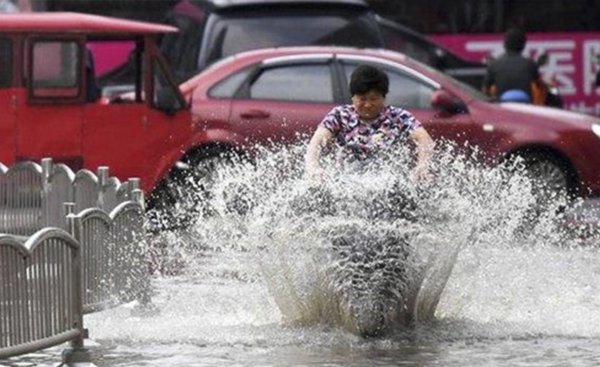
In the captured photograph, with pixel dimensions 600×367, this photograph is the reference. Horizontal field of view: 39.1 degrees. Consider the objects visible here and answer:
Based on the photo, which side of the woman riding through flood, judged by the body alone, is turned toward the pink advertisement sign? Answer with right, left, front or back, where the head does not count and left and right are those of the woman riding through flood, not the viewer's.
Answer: back

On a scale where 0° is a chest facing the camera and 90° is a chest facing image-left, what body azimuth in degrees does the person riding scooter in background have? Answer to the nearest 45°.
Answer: approximately 180°

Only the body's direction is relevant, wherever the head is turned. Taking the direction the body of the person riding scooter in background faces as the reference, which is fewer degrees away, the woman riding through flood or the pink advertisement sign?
the pink advertisement sign

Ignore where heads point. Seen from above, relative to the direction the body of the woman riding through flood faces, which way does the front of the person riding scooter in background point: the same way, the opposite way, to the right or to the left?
the opposite way

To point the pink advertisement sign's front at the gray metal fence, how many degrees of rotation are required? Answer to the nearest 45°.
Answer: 0° — it already faces it

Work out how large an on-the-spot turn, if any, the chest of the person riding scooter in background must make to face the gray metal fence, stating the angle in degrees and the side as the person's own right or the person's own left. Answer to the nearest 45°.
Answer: approximately 180°

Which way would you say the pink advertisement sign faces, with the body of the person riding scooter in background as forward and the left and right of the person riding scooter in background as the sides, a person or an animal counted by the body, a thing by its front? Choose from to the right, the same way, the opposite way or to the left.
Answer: the opposite way

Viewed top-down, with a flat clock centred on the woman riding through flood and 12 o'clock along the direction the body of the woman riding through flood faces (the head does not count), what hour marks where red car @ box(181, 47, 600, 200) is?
The red car is roughly at 6 o'clock from the woman riding through flood.

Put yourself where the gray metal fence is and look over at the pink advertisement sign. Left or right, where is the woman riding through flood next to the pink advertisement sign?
right

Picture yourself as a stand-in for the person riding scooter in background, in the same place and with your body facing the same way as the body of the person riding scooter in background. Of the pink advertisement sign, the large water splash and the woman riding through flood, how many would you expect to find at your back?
2

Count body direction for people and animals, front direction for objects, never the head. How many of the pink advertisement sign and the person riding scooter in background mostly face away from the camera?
1

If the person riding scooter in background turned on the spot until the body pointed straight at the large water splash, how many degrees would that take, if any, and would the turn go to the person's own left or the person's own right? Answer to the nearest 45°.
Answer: approximately 180°
